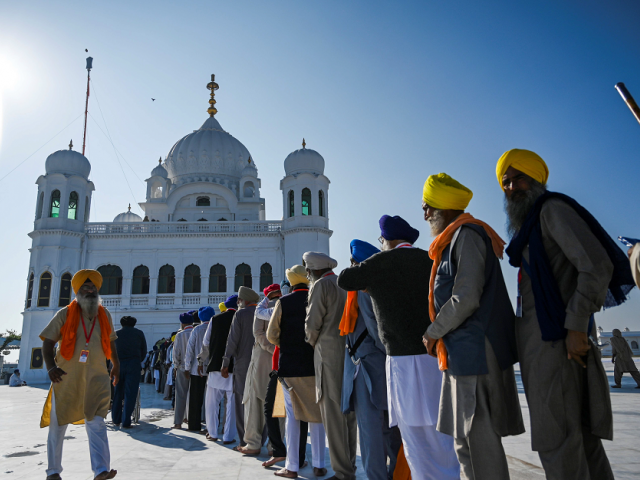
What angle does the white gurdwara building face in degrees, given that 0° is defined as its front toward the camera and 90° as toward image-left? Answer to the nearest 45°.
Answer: approximately 0°

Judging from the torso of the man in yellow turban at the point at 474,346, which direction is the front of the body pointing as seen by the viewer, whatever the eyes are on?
to the viewer's left

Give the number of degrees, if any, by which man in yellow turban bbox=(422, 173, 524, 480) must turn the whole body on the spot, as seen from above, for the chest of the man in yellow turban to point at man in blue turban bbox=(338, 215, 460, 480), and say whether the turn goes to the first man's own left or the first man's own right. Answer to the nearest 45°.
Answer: approximately 45° to the first man's own right

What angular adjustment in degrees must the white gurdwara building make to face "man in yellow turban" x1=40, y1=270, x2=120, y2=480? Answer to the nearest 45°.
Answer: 0° — it already faces them

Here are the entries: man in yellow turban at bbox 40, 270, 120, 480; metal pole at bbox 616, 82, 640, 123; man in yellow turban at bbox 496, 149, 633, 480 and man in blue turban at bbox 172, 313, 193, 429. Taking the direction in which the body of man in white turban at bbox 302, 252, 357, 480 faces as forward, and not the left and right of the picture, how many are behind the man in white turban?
2

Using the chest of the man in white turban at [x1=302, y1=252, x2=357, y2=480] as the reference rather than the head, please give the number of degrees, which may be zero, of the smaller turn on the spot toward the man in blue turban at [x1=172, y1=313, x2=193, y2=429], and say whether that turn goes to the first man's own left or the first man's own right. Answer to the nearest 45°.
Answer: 0° — they already face them

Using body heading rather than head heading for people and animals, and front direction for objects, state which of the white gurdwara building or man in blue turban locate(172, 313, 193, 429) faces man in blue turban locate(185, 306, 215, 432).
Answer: the white gurdwara building

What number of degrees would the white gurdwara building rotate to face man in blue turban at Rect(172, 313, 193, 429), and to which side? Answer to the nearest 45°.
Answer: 0° — it already faces them

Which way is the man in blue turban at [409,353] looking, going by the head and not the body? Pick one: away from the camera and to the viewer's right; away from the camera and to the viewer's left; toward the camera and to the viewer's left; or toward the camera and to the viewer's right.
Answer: away from the camera and to the viewer's left

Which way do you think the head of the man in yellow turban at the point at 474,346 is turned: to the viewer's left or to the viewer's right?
to the viewer's left

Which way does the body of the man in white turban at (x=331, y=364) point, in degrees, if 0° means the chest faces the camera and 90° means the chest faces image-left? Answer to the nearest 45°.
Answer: approximately 135°

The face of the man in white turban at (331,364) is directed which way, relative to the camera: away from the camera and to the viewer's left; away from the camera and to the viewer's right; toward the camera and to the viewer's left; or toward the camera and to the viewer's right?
away from the camera and to the viewer's left

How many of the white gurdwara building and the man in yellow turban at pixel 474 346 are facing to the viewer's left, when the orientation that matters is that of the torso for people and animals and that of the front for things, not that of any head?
1

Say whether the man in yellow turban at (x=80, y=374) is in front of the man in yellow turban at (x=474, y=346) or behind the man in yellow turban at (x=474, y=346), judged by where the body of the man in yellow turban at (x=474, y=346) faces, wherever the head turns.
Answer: in front

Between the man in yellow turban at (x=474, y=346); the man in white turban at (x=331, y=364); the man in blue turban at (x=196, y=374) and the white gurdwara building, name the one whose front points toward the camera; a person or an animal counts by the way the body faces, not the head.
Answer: the white gurdwara building

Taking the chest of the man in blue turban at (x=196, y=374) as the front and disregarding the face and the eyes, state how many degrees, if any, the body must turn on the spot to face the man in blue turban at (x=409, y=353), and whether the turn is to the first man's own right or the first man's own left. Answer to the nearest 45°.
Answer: approximately 135° to the first man's own left
